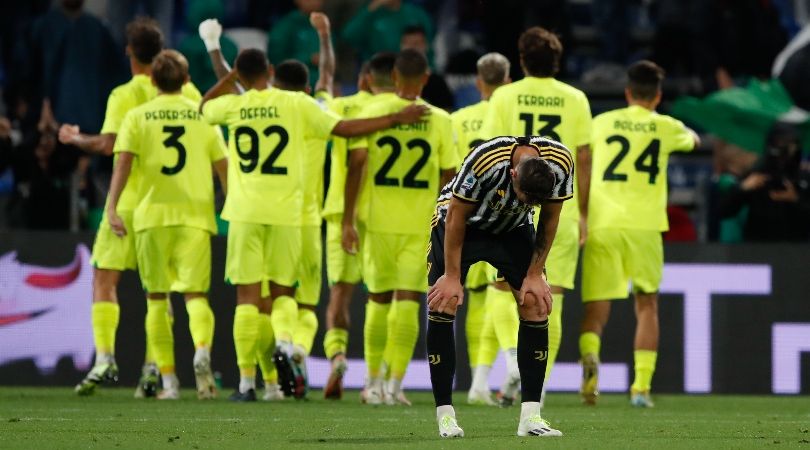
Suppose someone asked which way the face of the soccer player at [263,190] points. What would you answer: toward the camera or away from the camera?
away from the camera

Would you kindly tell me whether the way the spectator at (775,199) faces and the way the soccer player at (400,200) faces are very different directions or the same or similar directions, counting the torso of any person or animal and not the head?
very different directions

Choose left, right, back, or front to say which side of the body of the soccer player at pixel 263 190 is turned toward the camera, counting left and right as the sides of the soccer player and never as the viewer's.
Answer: back

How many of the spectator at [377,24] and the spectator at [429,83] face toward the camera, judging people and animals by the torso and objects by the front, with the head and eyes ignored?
2

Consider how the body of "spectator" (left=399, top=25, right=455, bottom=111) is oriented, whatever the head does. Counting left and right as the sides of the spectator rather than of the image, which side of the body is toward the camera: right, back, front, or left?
front

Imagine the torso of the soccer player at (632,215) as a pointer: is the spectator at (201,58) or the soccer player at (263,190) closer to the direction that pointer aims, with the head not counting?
the spectator

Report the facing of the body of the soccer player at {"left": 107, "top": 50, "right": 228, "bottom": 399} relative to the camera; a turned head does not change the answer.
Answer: away from the camera

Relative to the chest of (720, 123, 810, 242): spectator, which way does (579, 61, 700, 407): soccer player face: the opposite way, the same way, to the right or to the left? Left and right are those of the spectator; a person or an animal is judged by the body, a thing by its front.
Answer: the opposite way

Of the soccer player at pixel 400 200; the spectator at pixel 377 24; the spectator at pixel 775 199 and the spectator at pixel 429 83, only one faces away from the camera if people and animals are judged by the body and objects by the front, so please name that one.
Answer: the soccer player

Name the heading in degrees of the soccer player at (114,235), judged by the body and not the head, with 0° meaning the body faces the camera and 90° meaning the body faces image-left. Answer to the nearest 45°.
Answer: approximately 135°

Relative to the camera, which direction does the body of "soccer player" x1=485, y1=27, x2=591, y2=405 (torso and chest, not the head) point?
away from the camera

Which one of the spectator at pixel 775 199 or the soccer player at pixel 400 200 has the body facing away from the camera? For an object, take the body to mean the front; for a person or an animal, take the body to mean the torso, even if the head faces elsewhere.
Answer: the soccer player

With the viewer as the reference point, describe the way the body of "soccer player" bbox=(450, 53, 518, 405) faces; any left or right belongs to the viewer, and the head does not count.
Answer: facing away from the viewer

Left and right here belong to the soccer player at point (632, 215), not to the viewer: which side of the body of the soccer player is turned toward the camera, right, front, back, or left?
back
